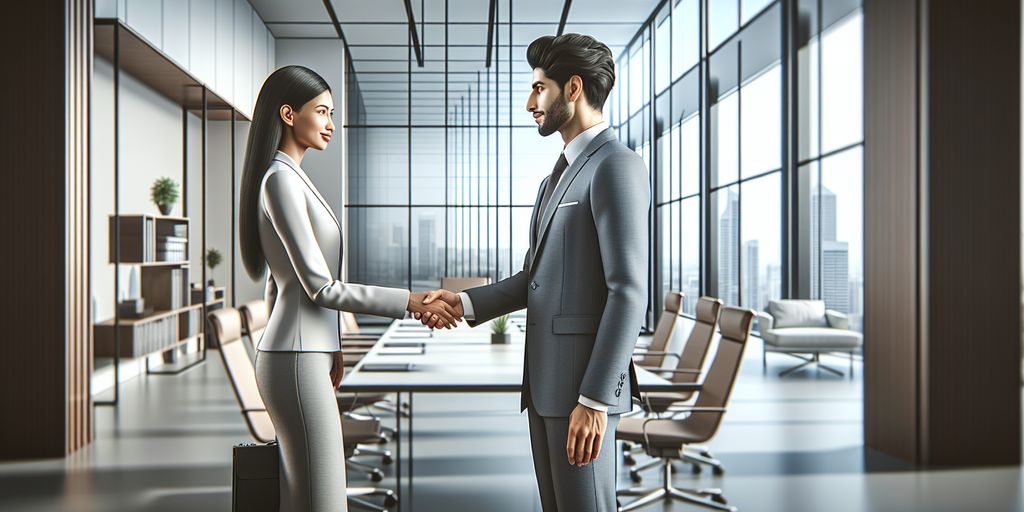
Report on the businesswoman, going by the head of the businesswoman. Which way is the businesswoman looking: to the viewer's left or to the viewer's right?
to the viewer's right

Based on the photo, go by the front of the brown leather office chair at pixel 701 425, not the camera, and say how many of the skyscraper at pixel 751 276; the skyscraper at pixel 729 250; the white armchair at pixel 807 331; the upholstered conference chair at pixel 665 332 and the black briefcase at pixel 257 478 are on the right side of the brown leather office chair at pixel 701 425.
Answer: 4

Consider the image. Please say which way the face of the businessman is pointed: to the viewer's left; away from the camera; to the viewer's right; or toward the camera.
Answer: to the viewer's left

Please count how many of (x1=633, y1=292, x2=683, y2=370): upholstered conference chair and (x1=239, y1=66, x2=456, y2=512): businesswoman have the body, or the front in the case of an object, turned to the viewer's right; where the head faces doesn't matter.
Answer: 1

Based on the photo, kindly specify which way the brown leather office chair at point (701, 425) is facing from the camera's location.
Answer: facing to the left of the viewer

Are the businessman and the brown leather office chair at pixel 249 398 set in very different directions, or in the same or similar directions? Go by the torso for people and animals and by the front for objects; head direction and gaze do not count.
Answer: very different directions

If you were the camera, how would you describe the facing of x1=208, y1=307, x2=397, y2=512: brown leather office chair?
facing to the right of the viewer

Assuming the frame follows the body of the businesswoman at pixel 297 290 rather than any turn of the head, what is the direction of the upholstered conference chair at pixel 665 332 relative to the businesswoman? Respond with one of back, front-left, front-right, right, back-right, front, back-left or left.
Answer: front-left

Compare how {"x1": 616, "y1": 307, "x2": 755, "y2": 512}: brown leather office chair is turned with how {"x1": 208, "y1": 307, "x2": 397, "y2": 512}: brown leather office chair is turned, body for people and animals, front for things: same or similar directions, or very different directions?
very different directions

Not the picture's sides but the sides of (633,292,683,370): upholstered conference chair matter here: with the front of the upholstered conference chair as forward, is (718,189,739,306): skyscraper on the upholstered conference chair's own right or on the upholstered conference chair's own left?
on the upholstered conference chair's own right

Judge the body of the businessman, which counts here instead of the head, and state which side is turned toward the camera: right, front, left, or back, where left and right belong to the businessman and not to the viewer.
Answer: left

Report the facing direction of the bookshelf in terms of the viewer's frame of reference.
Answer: facing the viewer and to the right of the viewer

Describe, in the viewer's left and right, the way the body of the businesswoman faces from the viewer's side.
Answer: facing to the right of the viewer
